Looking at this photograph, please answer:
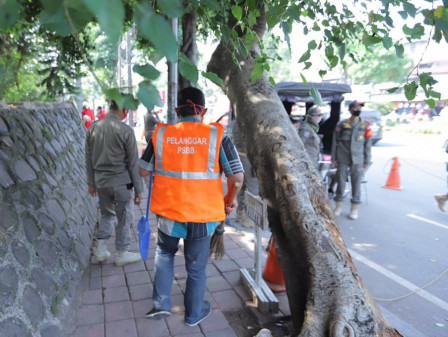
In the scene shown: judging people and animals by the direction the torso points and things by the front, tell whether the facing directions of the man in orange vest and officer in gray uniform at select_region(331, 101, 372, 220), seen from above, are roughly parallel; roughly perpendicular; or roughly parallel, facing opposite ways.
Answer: roughly parallel, facing opposite ways

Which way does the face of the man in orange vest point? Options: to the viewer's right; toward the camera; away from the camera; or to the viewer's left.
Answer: away from the camera

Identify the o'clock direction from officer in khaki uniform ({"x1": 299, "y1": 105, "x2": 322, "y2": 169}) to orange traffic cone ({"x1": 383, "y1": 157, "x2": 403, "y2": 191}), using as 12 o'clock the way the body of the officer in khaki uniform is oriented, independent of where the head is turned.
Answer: The orange traffic cone is roughly at 10 o'clock from the officer in khaki uniform.

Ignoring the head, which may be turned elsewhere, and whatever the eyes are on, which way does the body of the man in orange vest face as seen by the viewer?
away from the camera

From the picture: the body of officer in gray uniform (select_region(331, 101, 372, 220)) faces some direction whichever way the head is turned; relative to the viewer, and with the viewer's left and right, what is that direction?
facing the viewer

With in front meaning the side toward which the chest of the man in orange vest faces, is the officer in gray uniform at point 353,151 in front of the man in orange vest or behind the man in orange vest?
in front

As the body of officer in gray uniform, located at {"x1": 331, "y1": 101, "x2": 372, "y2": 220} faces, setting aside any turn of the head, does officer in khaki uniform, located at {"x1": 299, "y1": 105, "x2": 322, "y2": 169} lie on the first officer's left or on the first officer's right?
on the first officer's right

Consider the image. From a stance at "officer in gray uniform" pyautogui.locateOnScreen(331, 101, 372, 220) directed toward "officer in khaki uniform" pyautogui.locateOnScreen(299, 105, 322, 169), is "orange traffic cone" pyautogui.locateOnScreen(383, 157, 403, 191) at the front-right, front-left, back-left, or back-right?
back-right

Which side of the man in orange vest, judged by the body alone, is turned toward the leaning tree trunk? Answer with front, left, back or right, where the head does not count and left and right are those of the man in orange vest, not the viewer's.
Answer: right
